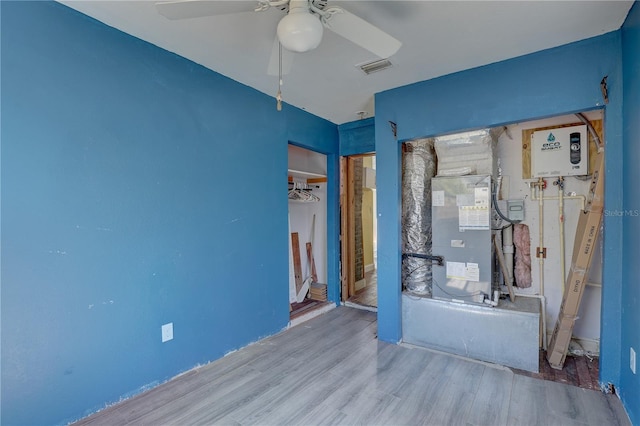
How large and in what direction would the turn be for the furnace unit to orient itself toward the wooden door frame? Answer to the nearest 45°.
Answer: approximately 135° to its right

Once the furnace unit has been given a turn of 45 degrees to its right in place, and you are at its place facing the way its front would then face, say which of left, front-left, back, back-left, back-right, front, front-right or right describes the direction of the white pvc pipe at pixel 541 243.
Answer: back

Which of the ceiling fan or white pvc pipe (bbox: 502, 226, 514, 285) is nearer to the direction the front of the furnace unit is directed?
the ceiling fan

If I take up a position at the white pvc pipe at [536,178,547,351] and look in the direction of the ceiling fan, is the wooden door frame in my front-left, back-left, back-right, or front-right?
front-right

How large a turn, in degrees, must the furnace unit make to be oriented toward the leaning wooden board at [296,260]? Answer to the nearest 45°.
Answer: approximately 90° to its right

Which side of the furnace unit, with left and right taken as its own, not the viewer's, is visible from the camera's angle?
front

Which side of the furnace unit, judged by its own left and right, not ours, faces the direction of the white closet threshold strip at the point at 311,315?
right

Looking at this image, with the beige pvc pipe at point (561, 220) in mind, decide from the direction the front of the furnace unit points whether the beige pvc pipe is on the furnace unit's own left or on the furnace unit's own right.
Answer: on the furnace unit's own left

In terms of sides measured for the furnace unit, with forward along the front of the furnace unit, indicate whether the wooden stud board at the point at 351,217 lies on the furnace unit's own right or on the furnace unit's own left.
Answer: on the furnace unit's own right

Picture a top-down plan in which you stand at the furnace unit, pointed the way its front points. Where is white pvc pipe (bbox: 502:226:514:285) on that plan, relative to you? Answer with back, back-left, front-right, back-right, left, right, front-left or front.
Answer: back-left

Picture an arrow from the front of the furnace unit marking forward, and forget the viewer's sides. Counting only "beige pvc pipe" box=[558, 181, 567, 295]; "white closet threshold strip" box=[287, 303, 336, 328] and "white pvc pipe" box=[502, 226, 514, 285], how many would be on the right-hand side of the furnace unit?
1

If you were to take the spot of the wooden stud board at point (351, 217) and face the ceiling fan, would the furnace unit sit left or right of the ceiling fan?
left
